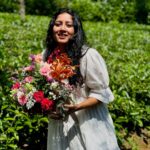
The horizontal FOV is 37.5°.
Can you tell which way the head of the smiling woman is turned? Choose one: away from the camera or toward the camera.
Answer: toward the camera

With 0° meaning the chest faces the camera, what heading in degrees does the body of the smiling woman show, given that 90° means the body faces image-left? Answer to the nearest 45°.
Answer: approximately 45°
